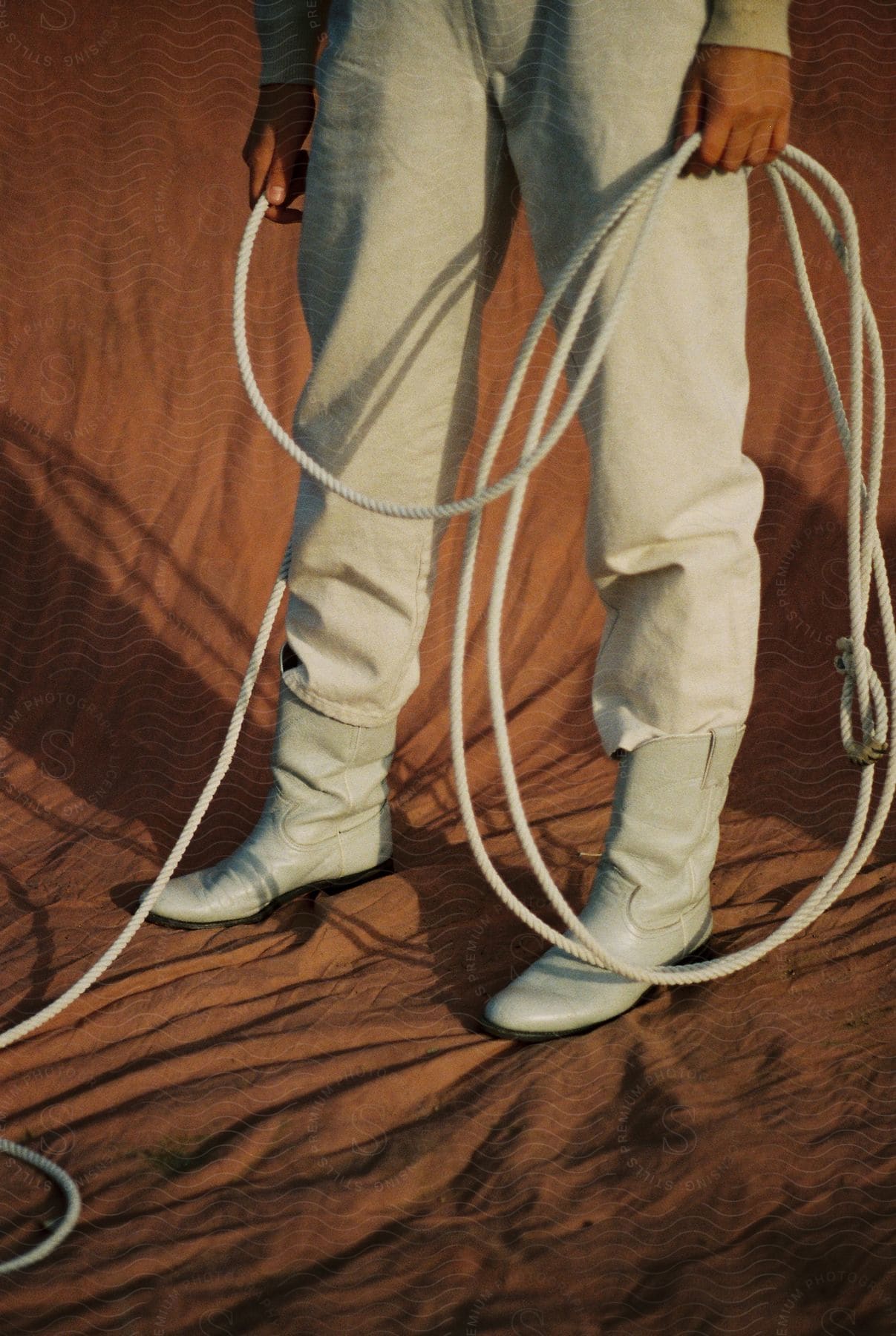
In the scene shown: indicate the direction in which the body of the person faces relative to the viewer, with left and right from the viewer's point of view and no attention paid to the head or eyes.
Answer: facing the viewer and to the left of the viewer
